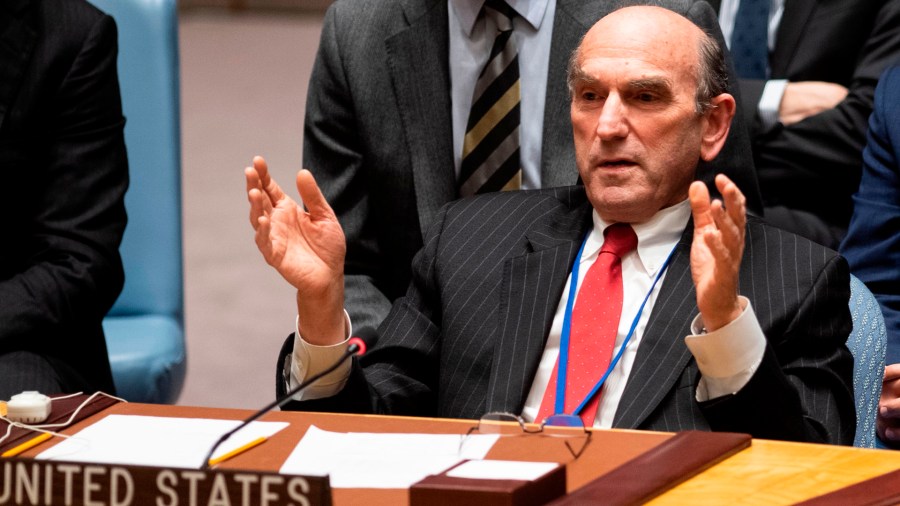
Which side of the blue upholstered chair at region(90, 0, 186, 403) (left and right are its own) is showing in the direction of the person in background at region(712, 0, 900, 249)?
left

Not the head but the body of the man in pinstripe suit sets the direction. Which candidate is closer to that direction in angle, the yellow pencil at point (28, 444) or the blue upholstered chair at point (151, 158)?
the yellow pencil

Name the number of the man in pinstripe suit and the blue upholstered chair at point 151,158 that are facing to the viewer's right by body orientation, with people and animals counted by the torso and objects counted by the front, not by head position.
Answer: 0

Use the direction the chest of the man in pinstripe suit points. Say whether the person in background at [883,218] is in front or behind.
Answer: behind

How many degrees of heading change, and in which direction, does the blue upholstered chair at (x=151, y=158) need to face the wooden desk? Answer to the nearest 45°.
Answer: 0° — it already faces it

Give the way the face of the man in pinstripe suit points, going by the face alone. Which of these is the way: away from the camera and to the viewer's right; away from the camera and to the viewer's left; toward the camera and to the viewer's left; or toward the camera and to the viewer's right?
toward the camera and to the viewer's left

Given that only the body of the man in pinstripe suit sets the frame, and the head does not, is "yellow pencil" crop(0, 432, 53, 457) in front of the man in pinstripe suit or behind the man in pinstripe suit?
in front

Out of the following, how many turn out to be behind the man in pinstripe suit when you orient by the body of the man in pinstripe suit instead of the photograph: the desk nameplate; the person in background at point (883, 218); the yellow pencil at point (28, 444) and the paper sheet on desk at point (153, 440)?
1

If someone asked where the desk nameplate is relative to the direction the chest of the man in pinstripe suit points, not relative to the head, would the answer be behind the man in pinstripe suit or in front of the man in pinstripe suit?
in front

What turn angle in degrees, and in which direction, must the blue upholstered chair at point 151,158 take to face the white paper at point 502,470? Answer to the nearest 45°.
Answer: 0° — it already faces it

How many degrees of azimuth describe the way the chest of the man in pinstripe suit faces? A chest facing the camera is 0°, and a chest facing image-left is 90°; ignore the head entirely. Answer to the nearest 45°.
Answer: approximately 45°

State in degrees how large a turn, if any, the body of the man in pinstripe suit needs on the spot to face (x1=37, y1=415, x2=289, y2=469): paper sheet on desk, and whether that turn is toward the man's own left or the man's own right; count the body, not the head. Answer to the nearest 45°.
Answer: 0° — they already face it

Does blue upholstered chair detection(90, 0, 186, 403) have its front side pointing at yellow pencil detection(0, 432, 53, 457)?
yes
